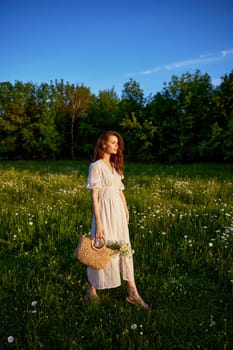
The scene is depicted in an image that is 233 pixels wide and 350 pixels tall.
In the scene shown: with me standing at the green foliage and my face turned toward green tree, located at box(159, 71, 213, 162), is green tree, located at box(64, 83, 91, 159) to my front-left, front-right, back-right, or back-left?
back-left

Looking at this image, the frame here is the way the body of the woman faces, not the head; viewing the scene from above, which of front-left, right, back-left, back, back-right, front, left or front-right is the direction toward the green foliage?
back-left
